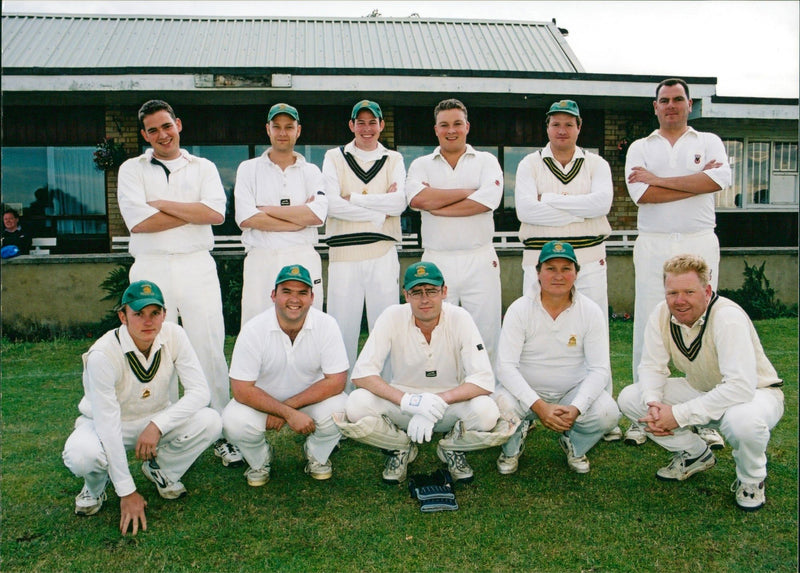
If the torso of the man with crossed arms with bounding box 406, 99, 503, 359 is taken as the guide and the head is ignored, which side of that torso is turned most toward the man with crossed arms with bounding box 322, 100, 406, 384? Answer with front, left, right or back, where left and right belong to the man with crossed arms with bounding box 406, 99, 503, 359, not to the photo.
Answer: right

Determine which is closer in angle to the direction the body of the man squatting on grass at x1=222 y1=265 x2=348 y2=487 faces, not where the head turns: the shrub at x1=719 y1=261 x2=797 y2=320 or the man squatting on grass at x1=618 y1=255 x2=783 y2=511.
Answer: the man squatting on grass

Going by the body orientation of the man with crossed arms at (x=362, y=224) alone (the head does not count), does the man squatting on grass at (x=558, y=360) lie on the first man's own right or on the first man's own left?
on the first man's own left

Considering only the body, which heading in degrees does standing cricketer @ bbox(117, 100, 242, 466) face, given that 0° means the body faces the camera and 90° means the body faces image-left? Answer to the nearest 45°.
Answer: approximately 0°

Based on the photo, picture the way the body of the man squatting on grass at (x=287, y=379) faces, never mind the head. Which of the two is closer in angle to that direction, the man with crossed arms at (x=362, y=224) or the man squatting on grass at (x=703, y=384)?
the man squatting on grass

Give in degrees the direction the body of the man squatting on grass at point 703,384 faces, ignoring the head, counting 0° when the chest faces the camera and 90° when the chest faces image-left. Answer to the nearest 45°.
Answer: approximately 45°

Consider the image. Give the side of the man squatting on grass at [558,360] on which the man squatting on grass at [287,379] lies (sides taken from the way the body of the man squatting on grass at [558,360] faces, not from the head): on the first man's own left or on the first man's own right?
on the first man's own right

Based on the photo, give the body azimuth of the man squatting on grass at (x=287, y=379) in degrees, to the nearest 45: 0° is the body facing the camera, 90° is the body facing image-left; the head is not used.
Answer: approximately 0°

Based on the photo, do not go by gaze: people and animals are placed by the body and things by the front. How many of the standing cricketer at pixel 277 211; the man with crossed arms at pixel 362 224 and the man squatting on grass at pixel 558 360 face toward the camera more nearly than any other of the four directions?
3
